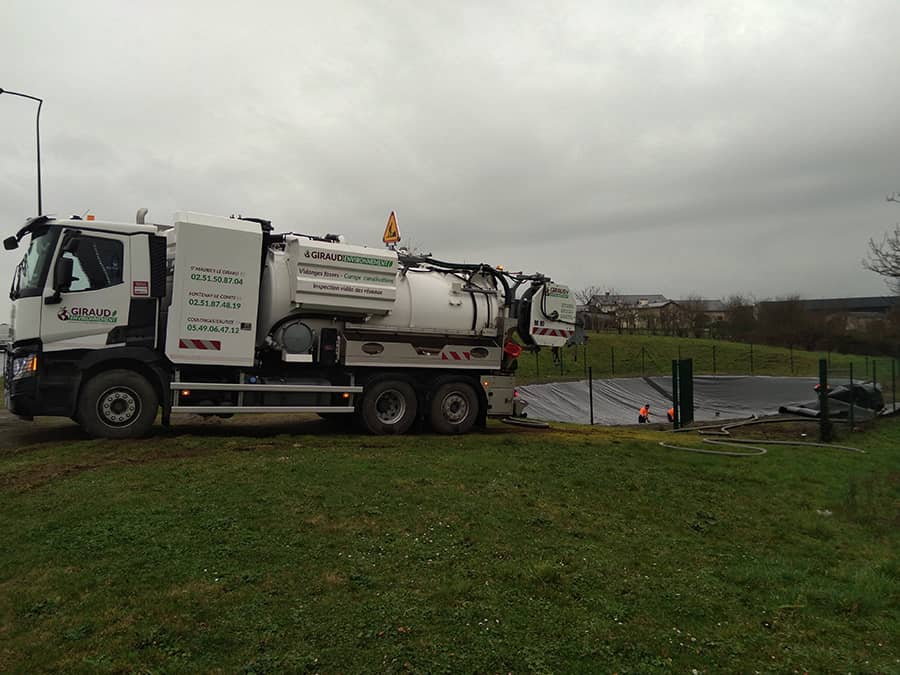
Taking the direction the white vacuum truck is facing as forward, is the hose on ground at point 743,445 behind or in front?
behind

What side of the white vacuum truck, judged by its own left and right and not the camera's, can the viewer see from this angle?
left

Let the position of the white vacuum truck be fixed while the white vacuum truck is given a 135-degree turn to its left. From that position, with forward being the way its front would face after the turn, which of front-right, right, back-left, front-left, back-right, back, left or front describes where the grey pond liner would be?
left
